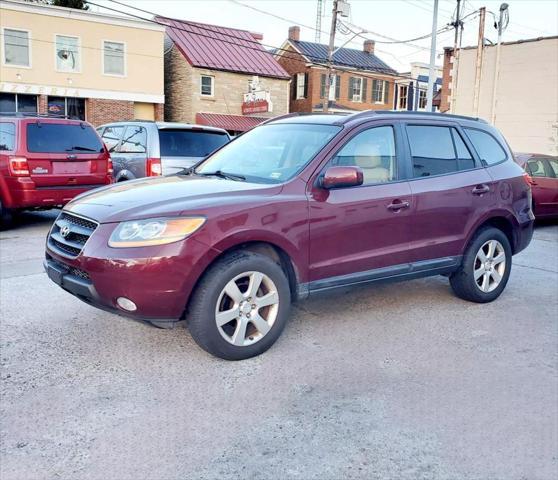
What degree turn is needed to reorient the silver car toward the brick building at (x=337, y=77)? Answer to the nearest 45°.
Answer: approximately 45° to its right

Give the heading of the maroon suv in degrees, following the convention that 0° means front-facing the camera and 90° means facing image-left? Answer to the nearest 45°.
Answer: approximately 45°

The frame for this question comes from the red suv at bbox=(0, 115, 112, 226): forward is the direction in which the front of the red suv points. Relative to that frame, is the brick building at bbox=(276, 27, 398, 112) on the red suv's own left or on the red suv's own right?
on the red suv's own right

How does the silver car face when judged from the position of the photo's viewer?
facing away from the viewer and to the left of the viewer

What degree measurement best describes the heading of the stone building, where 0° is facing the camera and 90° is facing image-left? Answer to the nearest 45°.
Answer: approximately 315°

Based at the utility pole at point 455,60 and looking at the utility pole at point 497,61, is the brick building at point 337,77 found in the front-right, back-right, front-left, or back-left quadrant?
back-left

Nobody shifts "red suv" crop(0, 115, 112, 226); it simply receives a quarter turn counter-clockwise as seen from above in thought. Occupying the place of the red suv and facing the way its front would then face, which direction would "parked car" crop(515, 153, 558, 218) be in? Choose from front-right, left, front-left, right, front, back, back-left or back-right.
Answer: back-left

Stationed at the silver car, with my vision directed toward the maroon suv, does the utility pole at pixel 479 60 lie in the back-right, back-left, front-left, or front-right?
back-left

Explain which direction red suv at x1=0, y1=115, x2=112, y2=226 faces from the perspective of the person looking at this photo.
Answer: facing away from the viewer and to the left of the viewer

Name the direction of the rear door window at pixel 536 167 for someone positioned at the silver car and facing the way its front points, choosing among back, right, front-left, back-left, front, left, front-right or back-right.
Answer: back-right
